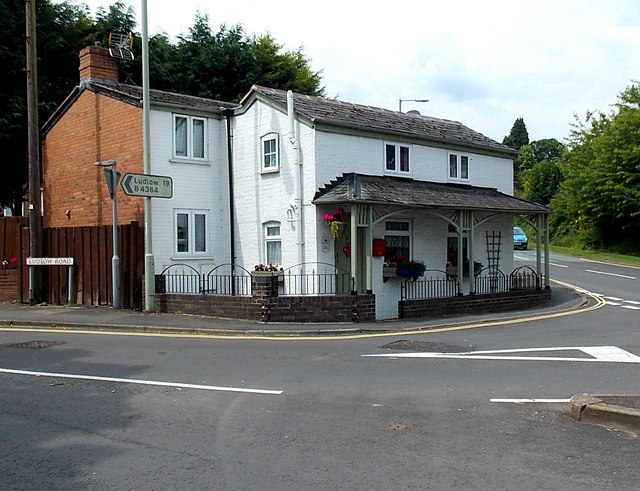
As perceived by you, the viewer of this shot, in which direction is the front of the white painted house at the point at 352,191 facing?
facing the viewer and to the right of the viewer

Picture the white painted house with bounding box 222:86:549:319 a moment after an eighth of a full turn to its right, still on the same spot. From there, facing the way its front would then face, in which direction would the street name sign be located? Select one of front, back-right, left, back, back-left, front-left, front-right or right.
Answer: right

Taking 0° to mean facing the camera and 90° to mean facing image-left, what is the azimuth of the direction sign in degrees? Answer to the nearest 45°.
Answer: approximately 0°

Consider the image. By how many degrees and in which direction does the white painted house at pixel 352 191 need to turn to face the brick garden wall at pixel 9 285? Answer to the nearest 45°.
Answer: approximately 135° to its right

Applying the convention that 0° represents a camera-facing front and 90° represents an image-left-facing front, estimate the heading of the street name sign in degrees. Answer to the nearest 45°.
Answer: approximately 0°

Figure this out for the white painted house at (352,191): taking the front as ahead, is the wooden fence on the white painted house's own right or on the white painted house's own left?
on the white painted house's own right

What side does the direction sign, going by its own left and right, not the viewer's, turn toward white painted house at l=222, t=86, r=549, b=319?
left

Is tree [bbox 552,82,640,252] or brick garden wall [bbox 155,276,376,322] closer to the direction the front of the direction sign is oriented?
the brick garden wall

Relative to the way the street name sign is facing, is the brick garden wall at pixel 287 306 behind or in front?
in front

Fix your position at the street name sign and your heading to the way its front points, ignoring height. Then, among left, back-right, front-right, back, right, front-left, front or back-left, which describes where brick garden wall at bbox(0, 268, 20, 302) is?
back-right

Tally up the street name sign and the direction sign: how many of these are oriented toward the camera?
2

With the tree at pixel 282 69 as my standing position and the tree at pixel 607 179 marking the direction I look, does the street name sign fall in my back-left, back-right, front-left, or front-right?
back-right

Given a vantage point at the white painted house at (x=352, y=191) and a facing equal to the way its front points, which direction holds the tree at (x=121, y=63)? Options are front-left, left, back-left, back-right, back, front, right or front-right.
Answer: back

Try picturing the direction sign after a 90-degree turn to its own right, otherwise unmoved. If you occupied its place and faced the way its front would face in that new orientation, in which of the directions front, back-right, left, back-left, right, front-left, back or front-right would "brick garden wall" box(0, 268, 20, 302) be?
front-right
